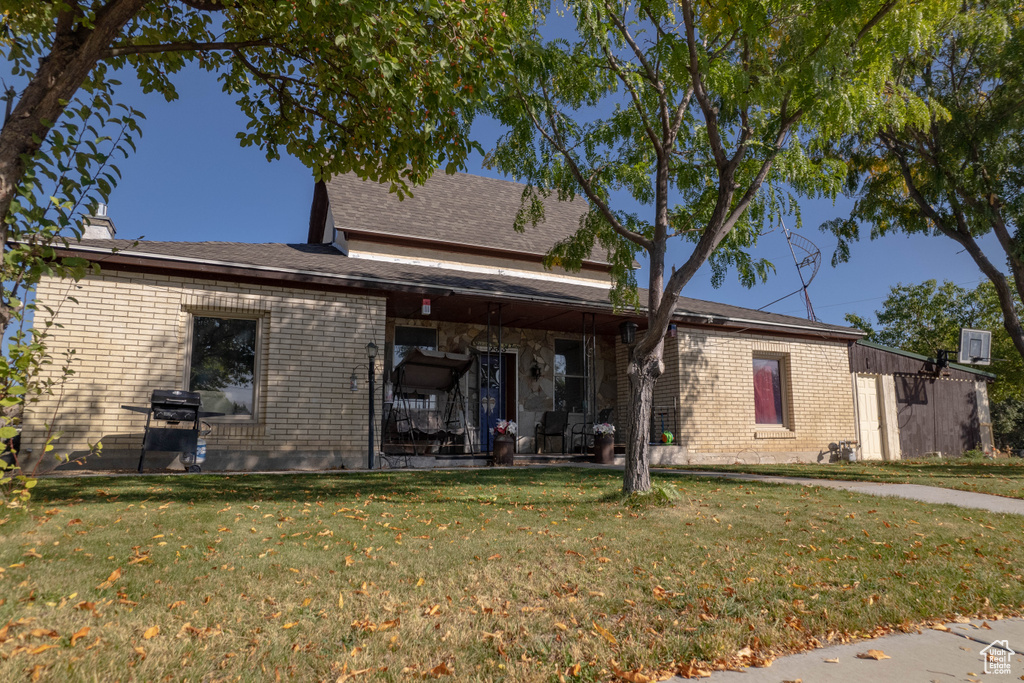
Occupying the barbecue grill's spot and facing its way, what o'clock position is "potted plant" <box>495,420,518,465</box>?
The potted plant is roughly at 9 o'clock from the barbecue grill.

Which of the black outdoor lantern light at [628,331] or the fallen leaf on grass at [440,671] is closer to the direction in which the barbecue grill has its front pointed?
the fallen leaf on grass

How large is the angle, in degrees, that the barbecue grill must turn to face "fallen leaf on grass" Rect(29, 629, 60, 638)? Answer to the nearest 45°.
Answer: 0° — it already faces it

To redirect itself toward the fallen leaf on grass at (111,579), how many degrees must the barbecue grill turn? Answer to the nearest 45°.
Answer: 0° — it already faces it

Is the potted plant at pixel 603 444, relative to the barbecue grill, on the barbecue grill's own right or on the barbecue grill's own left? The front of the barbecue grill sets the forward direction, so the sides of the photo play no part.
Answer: on the barbecue grill's own left

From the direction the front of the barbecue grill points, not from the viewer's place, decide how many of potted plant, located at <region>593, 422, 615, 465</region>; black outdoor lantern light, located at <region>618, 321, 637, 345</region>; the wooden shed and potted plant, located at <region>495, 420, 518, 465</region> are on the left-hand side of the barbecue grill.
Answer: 4

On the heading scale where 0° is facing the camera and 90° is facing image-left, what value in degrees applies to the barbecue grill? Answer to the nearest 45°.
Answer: approximately 0°

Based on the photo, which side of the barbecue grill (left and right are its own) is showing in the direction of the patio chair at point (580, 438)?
left

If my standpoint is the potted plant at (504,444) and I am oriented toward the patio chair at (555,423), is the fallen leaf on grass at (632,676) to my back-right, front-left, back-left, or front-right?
back-right

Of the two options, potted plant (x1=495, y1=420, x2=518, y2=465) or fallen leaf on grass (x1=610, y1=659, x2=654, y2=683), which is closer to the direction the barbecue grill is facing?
the fallen leaf on grass

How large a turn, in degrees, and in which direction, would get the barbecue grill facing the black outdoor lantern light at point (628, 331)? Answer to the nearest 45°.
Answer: approximately 90° to its left

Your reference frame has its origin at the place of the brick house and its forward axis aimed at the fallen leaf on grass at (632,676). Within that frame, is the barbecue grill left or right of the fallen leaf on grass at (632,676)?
right
